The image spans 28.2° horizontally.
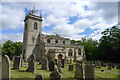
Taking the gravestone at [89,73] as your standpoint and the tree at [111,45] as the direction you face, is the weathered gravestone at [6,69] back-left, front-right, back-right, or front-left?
back-left

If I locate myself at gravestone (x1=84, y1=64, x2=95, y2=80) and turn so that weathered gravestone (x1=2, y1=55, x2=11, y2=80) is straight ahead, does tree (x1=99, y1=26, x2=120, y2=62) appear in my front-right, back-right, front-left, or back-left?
back-right

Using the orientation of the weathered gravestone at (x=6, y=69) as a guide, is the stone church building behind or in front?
behind

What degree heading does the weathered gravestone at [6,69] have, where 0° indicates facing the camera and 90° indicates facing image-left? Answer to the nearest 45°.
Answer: approximately 45°

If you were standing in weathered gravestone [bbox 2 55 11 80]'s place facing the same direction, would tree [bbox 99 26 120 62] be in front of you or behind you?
behind
